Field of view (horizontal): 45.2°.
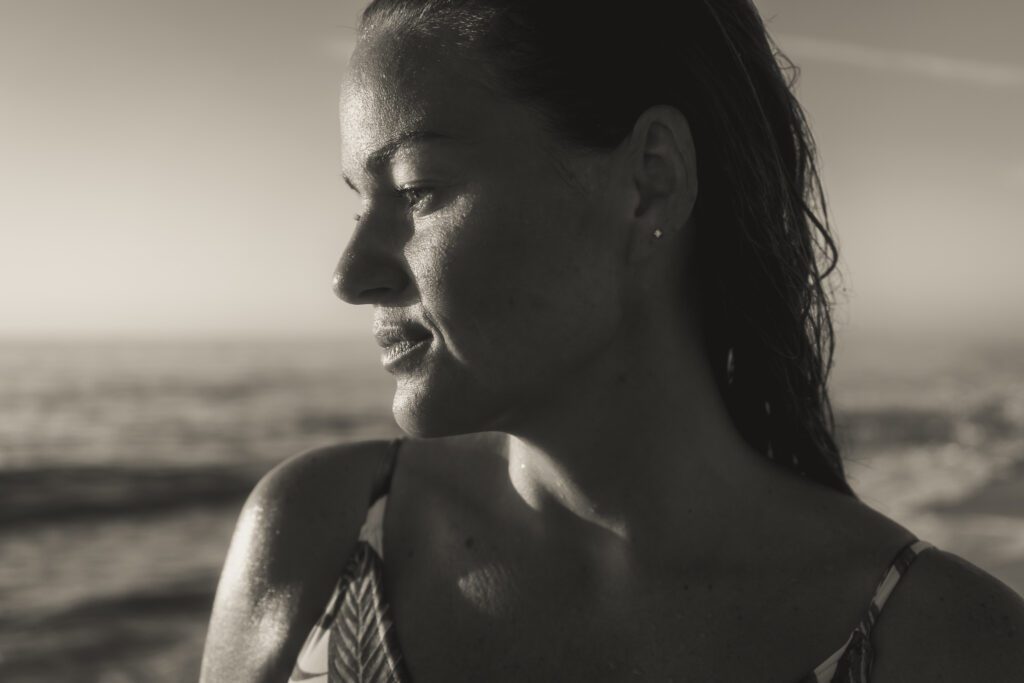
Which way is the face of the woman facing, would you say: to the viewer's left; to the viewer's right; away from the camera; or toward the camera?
to the viewer's left

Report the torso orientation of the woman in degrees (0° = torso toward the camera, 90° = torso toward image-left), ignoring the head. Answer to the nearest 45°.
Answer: approximately 0°
